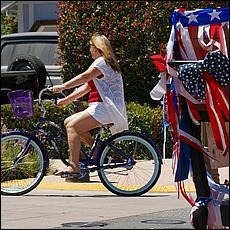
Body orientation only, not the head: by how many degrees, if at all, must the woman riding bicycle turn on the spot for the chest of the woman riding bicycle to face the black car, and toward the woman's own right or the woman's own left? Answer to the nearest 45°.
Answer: approximately 90° to the woman's own right

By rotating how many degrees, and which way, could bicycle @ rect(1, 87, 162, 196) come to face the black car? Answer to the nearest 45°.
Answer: approximately 90° to its right

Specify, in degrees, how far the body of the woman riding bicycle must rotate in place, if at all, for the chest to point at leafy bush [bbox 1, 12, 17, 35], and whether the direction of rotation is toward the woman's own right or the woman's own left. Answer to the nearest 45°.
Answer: approximately 90° to the woman's own right

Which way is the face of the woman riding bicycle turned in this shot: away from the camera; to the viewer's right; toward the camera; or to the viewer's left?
to the viewer's left

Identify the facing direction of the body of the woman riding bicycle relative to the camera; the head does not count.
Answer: to the viewer's left

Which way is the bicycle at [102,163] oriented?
to the viewer's left
